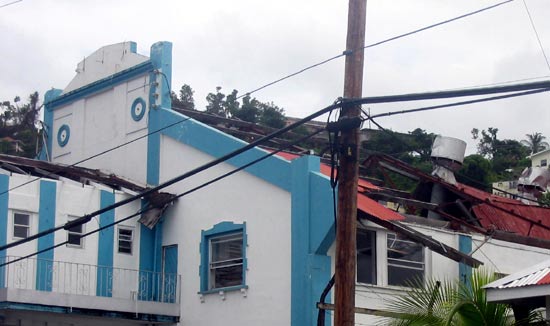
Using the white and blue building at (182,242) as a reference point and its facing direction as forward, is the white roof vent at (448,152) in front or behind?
behind

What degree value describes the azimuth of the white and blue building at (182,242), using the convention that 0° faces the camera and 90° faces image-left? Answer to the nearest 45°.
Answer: approximately 45°

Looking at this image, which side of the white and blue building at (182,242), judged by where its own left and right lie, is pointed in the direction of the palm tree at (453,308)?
left

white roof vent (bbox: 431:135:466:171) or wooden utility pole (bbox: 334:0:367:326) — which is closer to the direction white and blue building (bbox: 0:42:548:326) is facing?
the wooden utility pole

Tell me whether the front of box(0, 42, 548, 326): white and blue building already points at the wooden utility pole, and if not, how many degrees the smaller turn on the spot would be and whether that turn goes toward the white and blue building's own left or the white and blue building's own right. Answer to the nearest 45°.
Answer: approximately 45° to the white and blue building's own left

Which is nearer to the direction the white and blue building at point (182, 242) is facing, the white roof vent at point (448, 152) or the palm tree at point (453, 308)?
the palm tree
